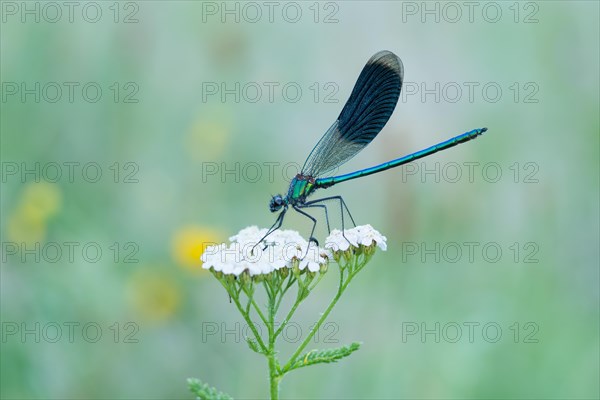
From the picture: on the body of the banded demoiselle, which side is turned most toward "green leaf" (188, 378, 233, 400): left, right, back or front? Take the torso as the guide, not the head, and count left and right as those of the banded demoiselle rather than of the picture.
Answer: front

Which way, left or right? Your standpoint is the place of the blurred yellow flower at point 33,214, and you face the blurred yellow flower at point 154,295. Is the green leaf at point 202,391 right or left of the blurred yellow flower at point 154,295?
right

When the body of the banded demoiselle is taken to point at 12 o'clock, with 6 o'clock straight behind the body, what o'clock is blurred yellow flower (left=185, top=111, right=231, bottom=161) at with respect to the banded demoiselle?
The blurred yellow flower is roughly at 2 o'clock from the banded demoiselle.

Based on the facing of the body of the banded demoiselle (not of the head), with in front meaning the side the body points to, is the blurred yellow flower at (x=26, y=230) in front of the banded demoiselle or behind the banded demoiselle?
in front

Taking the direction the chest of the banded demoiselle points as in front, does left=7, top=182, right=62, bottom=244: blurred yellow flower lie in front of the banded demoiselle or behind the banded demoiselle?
in front

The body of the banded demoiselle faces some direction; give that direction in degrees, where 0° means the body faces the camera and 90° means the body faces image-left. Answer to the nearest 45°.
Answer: approximately 90°
